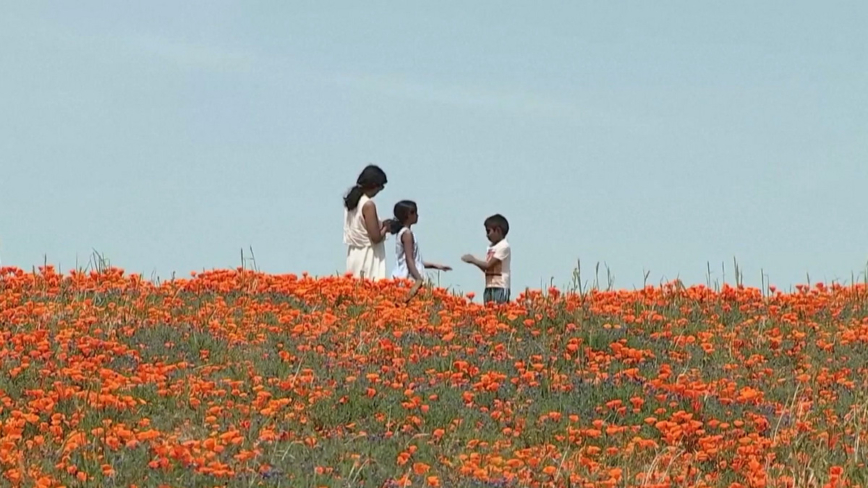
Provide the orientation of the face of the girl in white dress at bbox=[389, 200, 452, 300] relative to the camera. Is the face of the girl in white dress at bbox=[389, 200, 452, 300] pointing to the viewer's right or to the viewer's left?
to the viewer's right

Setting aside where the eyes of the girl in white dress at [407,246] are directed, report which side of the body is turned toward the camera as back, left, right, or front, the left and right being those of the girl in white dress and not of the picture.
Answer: right

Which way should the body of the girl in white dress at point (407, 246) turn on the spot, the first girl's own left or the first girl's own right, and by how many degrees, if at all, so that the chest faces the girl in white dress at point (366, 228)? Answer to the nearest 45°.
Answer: approximately 135° to the first girl's own right

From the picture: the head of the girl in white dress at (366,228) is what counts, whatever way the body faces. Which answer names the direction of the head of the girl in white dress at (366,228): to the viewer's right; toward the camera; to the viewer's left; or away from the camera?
to the viewer's right

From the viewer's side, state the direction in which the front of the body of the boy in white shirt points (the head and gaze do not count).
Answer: to the viewer's left

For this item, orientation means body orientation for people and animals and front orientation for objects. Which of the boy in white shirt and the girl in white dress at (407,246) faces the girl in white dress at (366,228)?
the boy in white shirt

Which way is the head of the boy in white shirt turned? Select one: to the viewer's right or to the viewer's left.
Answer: to the viewer's left

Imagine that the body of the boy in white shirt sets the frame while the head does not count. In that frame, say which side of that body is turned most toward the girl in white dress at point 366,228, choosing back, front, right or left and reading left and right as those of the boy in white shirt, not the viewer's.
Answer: front

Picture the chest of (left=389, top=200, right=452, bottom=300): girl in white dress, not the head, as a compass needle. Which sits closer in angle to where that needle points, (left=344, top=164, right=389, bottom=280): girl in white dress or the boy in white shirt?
the boy in white shirt

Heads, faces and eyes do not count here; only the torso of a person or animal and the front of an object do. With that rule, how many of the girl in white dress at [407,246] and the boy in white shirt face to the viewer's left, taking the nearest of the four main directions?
1

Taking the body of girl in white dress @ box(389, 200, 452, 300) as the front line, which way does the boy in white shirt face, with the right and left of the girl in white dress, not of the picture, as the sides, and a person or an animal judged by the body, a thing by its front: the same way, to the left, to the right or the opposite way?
the opposite way

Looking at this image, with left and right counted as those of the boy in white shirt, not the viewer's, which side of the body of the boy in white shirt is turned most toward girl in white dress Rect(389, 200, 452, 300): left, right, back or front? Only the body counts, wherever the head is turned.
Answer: front
